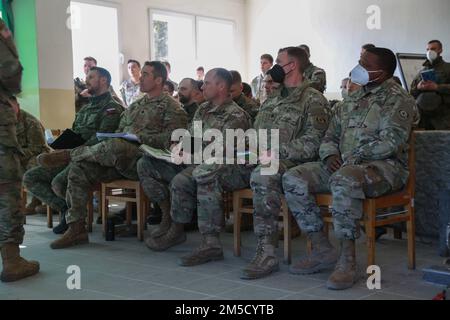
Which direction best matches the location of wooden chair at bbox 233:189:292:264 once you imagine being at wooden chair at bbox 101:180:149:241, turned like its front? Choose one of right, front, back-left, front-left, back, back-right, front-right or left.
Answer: left

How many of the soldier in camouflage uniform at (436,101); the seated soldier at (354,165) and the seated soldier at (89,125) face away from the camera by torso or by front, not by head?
0

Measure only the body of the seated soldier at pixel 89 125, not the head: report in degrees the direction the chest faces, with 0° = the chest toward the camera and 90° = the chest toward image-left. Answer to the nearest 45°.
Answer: approximately 45°

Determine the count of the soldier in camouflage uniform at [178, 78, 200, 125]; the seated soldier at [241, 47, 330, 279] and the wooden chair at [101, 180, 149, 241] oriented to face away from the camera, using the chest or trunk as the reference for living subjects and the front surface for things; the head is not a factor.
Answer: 0

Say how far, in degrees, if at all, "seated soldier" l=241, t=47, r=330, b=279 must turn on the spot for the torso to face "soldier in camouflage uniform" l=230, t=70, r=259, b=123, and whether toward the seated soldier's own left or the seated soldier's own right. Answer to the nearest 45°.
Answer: approximately 135° to the seated soldier's own right

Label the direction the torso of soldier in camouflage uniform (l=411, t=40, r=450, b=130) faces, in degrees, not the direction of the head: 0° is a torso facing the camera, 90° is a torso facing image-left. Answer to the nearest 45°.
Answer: approximately 45°

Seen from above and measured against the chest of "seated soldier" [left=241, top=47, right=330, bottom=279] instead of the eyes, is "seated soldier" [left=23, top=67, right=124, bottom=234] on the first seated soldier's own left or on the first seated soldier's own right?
on the first seated soldier's own right

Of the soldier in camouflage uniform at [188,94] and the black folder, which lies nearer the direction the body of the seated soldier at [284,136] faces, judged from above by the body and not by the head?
the black folder

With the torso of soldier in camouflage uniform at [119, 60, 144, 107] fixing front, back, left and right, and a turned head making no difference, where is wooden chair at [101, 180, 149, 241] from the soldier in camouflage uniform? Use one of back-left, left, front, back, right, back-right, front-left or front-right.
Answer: front-left

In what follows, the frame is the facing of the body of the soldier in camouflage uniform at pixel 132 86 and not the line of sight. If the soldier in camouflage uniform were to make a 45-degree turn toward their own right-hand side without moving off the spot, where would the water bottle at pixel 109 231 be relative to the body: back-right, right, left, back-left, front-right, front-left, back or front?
left

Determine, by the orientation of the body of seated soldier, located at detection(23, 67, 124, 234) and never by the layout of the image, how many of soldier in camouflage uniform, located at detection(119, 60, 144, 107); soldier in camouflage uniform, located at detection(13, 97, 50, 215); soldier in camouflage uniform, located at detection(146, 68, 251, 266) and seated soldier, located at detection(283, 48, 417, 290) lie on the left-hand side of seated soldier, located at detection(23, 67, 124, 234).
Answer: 2

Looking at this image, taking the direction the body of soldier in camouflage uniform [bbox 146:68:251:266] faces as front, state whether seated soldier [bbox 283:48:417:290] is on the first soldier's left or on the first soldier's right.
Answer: on the first soldier's left

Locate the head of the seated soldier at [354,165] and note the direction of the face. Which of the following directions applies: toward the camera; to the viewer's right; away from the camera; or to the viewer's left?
to the viewer's left

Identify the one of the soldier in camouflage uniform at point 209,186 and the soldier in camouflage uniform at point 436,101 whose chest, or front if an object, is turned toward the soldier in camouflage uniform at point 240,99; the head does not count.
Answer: the soldier in camouflage uniform at point 436,101

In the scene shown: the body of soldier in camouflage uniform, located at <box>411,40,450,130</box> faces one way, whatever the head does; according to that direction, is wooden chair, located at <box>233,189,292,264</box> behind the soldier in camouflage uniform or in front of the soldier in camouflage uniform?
in front
